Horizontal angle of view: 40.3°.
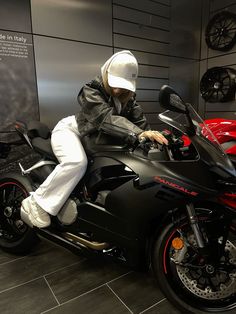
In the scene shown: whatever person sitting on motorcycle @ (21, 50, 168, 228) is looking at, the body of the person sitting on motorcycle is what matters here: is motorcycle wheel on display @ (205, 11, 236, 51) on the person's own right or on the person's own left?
on the person's own left

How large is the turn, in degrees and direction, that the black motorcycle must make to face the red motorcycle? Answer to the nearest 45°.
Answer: approximately 90° to its left

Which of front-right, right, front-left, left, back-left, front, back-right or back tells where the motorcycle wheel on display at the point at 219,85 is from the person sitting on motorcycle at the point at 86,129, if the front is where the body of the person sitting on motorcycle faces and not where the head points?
left

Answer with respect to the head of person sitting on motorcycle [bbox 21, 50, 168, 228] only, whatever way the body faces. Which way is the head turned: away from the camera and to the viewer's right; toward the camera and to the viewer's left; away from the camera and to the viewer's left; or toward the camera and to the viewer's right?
toward the camera and to the viewer's right

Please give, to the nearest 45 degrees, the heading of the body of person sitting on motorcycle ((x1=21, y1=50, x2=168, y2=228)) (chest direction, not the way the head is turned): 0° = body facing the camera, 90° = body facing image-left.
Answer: approximately 315°
